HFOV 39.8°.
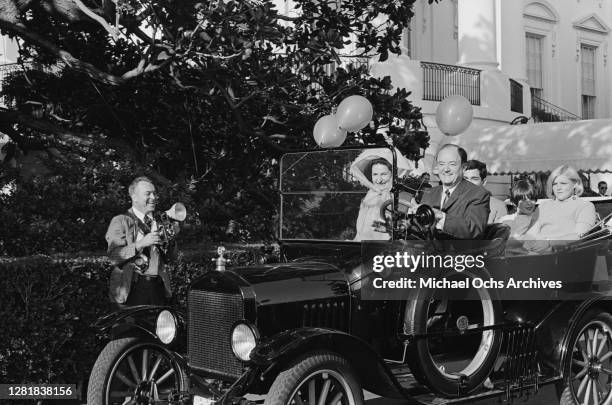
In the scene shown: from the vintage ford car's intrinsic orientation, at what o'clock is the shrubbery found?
The shrubbery is roughly at 2 o'clock from the vintage ford car.

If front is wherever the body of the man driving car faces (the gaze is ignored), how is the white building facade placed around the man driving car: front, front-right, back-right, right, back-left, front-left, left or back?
back-right

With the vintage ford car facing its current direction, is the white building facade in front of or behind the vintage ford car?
behind

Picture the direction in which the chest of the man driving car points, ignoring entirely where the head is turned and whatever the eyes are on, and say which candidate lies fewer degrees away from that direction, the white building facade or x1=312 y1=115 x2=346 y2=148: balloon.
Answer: the balloon

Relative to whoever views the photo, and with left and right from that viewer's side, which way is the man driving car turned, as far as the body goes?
facing the viewer and to the left of the viewer

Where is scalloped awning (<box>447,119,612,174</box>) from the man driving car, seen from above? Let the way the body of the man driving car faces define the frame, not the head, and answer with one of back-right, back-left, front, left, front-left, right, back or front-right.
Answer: back-right

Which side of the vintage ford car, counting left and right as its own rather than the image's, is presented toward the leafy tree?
right

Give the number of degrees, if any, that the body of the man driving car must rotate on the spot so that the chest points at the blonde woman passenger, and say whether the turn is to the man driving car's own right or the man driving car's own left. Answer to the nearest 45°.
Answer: approximately 180°

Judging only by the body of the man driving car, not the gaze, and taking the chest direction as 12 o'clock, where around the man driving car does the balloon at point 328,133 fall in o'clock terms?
The balloon is roughly at 3 o'clock from the man driving car.

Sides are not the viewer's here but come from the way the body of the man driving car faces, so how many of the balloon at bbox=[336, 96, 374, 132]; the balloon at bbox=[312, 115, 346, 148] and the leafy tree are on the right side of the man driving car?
3
